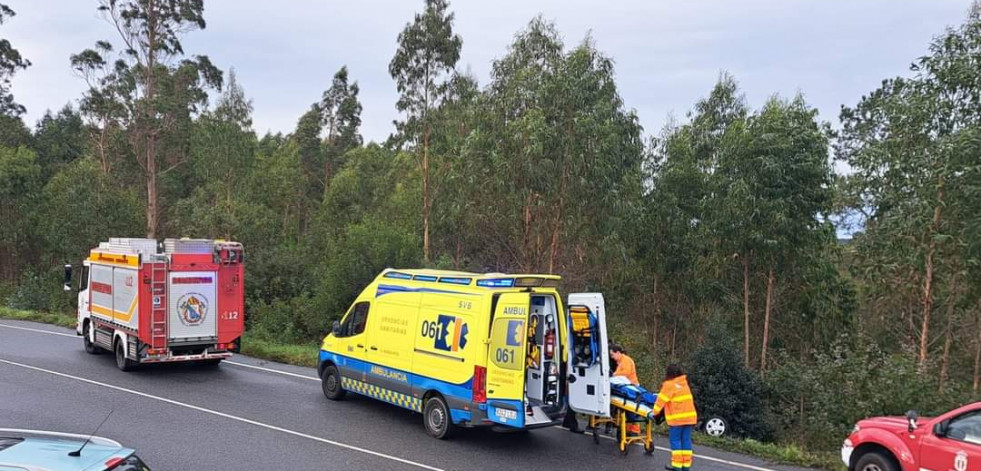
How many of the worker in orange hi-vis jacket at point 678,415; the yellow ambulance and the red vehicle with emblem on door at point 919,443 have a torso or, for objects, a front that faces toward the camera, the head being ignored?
0

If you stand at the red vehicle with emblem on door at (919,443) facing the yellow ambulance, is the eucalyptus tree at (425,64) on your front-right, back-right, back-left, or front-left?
front-right

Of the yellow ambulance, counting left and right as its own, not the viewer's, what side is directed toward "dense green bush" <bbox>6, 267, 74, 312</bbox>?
front

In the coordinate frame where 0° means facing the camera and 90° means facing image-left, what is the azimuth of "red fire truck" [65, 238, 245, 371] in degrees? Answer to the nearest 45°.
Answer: approximately 135°

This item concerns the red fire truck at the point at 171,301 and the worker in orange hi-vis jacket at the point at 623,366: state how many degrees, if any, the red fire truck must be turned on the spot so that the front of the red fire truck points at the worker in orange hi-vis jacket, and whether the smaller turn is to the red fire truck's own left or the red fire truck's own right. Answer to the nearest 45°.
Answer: approximately 180°

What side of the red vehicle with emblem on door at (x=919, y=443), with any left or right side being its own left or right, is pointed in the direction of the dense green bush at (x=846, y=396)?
right

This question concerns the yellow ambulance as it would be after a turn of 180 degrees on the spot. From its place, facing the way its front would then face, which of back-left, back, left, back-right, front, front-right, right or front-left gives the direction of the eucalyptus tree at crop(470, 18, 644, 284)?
back-left

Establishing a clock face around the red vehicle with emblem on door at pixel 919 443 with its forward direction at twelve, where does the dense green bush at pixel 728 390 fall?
The dense green bush is roughly at 2 o'clock from the red vehicle with emblem on door.

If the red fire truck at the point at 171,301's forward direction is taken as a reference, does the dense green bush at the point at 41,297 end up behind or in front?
in front

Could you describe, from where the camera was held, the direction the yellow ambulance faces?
facing away from the viewer and to the left of the viewer

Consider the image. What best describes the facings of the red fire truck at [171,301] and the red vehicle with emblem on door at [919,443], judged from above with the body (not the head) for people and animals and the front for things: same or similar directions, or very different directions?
same or similar directions

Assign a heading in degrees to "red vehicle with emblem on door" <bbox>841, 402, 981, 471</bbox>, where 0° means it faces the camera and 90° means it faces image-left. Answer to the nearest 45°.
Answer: approximately 90°

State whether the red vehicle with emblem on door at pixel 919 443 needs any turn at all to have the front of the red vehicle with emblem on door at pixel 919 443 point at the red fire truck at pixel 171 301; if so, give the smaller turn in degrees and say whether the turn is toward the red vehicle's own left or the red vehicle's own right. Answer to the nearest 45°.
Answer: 0° — it already faces it

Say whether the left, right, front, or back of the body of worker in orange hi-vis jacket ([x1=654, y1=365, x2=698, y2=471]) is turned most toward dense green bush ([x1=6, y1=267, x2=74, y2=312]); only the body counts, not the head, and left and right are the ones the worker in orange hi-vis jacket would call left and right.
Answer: front
